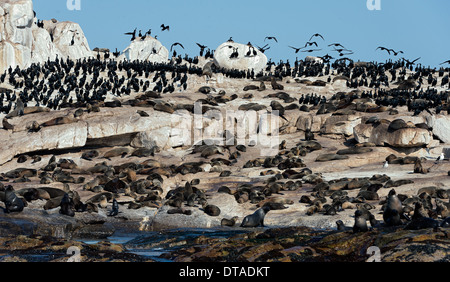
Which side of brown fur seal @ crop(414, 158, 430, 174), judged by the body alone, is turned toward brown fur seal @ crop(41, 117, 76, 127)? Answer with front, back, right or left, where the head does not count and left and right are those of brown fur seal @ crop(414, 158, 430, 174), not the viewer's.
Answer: front

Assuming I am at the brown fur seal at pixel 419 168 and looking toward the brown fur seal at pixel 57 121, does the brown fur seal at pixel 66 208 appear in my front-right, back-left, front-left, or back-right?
front-left

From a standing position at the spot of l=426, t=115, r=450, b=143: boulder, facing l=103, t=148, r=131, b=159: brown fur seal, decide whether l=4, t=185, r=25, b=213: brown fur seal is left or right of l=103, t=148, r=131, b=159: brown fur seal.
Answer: left

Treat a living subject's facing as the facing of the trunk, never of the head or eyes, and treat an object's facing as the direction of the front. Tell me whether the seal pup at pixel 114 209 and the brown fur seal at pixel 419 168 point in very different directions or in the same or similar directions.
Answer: very different directions

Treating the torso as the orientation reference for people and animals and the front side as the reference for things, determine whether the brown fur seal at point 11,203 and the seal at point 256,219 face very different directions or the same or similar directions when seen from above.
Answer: very different directions

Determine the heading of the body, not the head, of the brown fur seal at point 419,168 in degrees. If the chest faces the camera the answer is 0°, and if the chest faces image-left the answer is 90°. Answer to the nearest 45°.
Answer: approximately 90°
